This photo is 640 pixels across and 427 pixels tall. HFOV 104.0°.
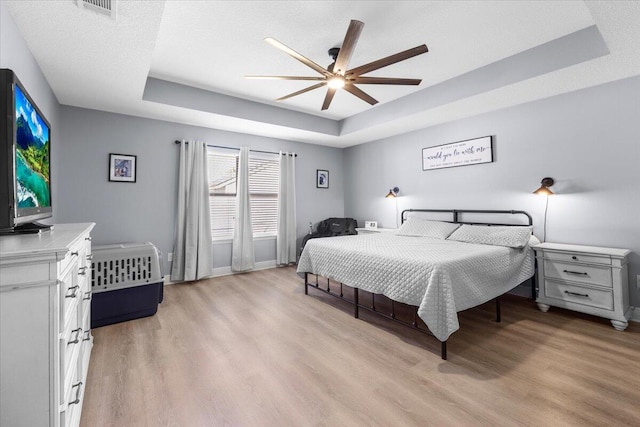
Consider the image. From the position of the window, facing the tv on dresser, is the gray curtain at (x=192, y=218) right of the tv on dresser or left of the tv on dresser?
right

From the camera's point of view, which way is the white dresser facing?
to the viewer's right

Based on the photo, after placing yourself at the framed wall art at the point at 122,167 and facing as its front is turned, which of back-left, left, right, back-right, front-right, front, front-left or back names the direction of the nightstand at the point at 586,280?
front-left

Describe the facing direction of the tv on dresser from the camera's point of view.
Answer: facing to the right of the viewer

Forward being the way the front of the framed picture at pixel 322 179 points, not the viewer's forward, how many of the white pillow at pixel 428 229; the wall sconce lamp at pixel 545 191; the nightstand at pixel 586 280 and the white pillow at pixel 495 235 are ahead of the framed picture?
4

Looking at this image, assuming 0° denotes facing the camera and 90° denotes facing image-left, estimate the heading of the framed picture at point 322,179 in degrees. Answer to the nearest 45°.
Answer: approximately 315°

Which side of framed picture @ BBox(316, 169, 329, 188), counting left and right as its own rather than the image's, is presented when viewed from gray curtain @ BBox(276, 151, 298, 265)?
right

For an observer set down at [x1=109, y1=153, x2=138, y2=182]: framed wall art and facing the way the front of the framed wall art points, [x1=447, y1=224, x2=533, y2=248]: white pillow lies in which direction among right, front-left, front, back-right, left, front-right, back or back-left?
front-left

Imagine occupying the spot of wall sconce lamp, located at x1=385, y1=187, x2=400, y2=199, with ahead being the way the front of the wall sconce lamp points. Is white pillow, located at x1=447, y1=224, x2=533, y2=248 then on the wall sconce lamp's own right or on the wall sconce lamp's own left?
on the wall sconce lamp's own left

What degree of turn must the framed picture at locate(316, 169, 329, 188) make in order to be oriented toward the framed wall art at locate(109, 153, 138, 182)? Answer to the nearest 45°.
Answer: approximately 90° to its right
